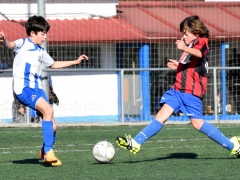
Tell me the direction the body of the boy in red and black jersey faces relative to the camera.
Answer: to the viewer's left

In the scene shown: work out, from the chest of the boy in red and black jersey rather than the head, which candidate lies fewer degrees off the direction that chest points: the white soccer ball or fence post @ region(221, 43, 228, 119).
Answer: the white soccer ball

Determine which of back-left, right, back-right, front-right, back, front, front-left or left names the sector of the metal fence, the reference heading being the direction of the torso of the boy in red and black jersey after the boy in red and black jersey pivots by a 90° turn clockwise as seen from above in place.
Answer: front
